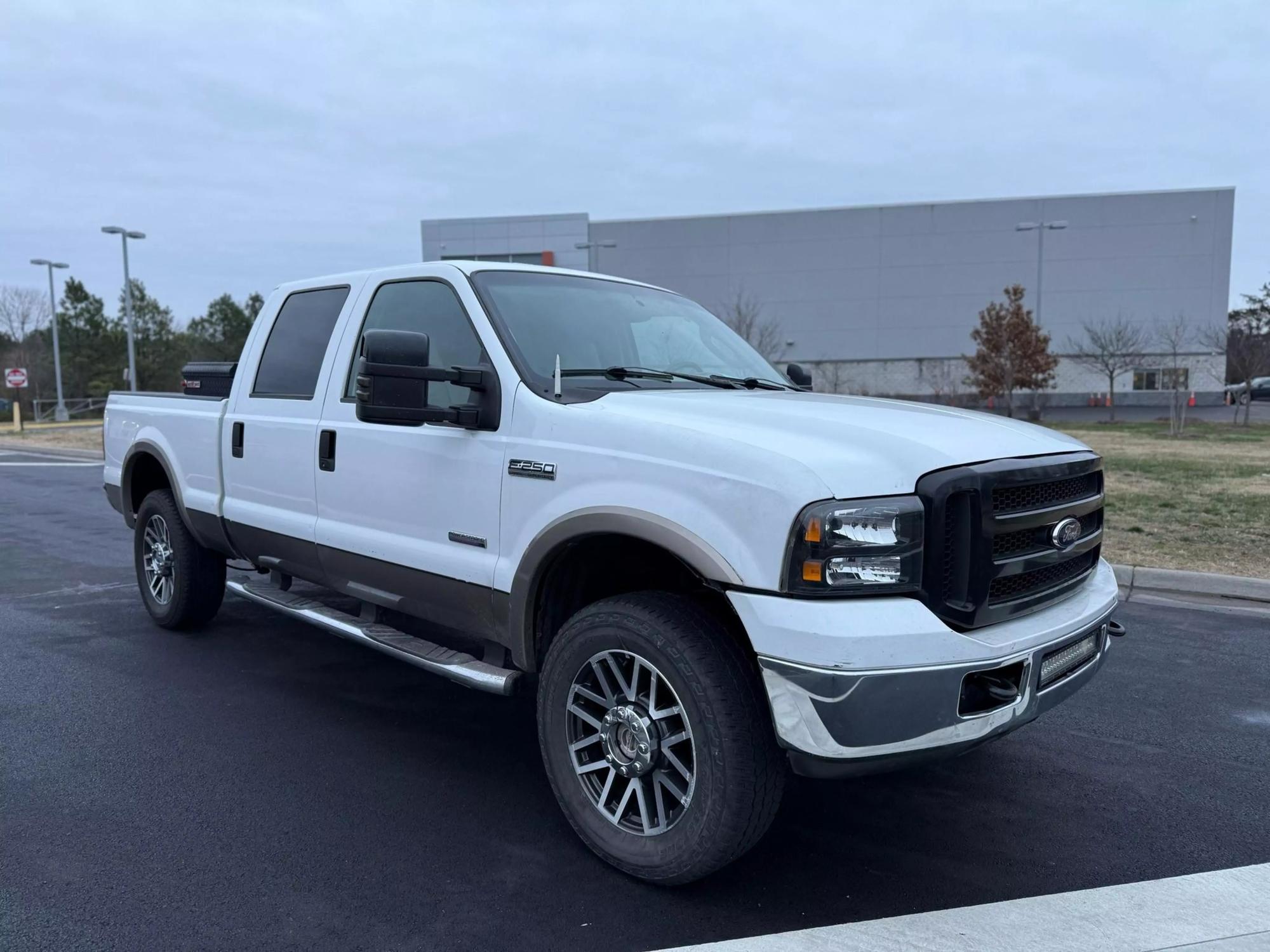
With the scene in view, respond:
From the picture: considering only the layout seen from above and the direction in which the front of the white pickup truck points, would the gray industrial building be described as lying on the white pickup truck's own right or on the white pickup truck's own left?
on the white pickup truck's own left

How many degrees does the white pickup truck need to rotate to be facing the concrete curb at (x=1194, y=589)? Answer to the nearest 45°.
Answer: approximately 90° to its left

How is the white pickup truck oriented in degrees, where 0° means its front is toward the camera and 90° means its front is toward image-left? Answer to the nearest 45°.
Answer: approximately 315°

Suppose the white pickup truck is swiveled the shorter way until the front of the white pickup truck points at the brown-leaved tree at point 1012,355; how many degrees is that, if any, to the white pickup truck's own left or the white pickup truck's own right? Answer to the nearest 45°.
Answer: approximately 90° to the white pickup truck's own left

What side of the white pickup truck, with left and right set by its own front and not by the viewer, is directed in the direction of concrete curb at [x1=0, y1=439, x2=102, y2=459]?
back

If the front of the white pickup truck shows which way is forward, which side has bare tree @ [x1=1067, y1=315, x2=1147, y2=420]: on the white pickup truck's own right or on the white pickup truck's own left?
on the white pickup truck's own left

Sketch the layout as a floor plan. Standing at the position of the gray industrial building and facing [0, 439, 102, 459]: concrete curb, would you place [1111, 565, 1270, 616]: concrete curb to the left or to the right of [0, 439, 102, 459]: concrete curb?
left
